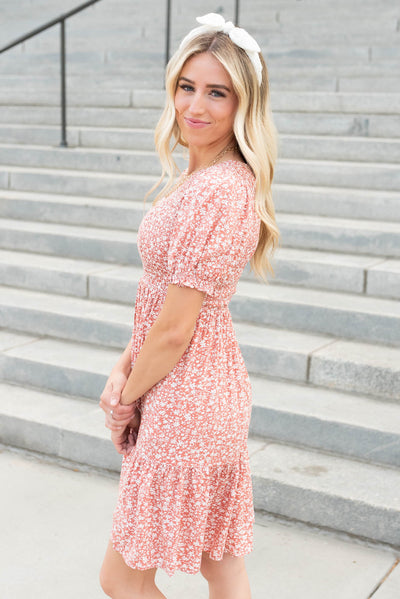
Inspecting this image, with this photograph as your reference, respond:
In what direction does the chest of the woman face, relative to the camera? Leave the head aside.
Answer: to the viewer's left

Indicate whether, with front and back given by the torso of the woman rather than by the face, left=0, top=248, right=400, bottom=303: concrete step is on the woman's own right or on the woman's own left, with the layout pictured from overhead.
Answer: on the woman's own right

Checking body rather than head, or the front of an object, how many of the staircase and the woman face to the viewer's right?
0

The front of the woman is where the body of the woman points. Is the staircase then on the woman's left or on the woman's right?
on the woman's right

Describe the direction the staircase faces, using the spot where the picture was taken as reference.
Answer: facing the viewer and to the left of the viewer
